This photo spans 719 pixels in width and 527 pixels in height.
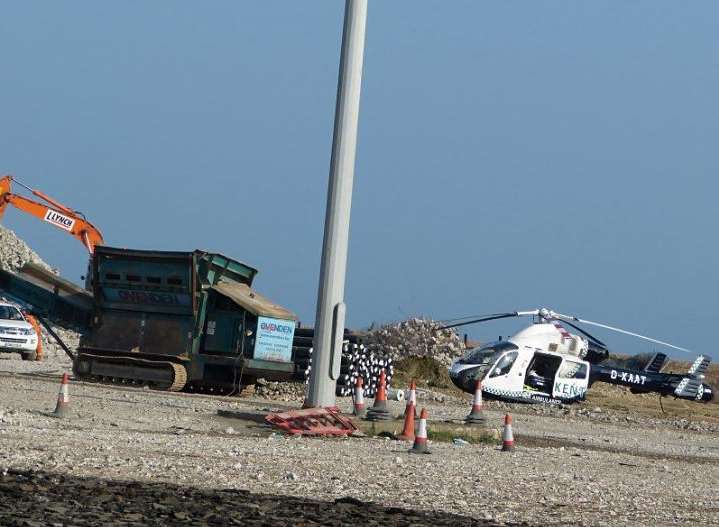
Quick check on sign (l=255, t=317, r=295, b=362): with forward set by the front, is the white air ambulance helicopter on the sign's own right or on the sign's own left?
on the sign's own left

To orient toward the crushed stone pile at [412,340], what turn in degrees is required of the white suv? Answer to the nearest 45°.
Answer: approximately 45° to its left

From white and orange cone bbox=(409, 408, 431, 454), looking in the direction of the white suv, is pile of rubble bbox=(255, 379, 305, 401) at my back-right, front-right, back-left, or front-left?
front-right

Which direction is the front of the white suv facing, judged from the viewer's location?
facing the viewer and to the right of the viewer

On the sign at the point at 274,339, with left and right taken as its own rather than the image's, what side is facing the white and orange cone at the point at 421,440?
front

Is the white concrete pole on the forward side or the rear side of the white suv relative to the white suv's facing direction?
on the forward side

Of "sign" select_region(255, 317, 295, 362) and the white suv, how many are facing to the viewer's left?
0

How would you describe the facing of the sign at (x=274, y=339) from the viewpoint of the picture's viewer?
facing the viewer

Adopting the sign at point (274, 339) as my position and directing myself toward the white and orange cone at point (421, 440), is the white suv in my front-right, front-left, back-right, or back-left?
back-right
